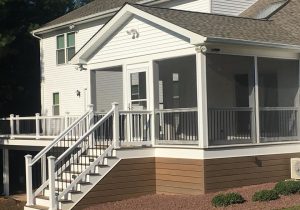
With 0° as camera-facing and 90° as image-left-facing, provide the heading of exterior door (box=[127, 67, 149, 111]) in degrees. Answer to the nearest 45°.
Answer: approximately 45°

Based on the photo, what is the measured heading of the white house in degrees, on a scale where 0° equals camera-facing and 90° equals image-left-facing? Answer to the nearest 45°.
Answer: approximately 45°
